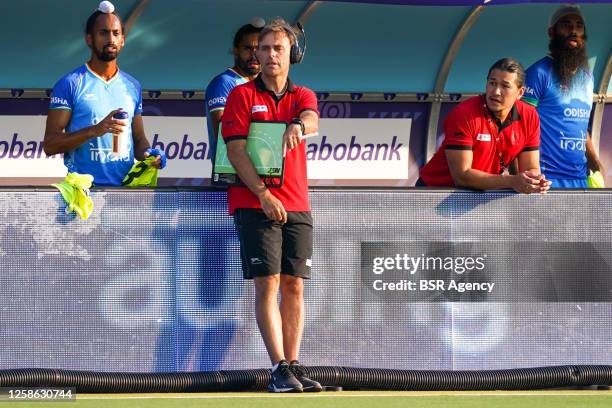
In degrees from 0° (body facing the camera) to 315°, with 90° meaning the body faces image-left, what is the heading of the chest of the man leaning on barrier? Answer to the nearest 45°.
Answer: approximately 315°

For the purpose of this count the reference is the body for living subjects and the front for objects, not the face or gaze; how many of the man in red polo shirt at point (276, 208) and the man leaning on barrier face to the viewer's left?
0

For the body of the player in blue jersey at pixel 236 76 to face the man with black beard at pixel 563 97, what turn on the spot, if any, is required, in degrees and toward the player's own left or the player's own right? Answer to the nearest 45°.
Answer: approximately 45° to the player's own left

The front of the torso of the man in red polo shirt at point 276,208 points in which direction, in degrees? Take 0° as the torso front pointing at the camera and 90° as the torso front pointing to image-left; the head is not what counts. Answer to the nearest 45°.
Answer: approximately 0°

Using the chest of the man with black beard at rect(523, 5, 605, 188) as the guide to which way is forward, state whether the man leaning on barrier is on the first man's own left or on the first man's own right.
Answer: on the first man's own right

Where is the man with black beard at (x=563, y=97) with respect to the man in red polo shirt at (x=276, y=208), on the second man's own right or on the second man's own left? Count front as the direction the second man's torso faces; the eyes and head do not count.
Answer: on the second man's own left

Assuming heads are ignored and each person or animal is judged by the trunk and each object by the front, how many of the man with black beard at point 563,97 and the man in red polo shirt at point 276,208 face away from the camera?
0

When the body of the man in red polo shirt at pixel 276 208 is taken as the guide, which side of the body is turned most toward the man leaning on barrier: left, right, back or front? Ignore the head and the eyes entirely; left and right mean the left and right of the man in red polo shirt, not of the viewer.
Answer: left

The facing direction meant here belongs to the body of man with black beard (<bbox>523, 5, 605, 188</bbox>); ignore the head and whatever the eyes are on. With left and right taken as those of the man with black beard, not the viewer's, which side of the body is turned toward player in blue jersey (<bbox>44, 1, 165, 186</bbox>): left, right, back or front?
right

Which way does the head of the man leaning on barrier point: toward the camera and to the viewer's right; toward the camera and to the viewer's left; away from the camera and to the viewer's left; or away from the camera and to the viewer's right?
toward the camera and to the viewer's left
